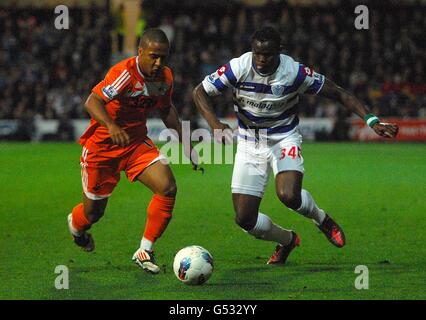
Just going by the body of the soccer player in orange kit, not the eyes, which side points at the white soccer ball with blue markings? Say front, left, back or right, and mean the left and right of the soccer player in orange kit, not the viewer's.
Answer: front

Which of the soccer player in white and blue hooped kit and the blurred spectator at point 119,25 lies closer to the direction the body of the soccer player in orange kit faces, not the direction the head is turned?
the soccer player in white and blue hooped kit

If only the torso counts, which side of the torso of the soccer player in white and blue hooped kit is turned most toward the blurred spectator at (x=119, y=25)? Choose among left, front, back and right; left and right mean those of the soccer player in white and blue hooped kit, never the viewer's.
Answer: back

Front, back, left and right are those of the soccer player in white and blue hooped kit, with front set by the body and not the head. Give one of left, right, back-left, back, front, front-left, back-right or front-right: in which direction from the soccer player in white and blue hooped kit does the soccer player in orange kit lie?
right

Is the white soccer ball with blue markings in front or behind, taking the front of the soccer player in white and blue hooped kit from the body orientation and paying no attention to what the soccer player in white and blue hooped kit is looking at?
in front

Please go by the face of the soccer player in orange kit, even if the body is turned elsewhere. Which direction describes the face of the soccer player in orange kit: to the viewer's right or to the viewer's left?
to the viewer's right

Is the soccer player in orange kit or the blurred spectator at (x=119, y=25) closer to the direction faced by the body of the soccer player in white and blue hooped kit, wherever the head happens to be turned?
the soccer player in orange kit

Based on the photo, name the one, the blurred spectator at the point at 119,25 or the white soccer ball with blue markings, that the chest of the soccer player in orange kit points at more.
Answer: the white soccer ball with blue markings

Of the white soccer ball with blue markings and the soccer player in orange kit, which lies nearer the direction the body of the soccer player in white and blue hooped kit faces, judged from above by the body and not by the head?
the white soccer ball with blue markings

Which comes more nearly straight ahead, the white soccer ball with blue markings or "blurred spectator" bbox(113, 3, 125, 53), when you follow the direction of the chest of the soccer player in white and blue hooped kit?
the white soccer ball with blue markings

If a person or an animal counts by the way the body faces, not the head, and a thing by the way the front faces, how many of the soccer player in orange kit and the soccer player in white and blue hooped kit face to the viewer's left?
0

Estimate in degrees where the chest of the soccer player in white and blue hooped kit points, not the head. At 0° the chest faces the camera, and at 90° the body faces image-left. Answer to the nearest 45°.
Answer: approximately 0°

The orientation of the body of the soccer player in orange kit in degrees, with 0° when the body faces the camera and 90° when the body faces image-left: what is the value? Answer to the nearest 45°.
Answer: approximately 315°

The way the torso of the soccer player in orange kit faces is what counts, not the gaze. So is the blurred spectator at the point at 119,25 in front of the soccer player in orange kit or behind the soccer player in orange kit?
behind
